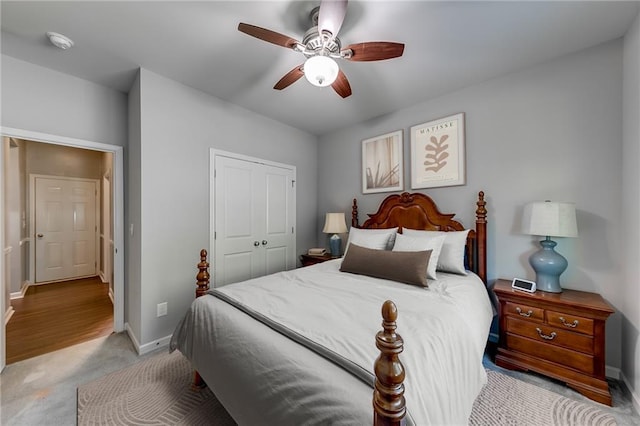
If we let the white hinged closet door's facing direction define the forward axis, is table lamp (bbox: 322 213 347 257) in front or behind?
in front

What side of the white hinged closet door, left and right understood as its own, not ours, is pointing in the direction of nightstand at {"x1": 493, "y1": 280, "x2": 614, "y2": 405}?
front

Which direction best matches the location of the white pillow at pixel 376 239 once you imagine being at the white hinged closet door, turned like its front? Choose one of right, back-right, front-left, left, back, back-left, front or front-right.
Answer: front

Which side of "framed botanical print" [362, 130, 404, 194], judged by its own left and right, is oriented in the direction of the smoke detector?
front

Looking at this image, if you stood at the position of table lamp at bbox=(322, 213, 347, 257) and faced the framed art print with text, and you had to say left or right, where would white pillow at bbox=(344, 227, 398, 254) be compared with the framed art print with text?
right

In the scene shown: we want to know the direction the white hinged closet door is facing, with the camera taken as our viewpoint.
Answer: facing the viewer and to the right of the viewer

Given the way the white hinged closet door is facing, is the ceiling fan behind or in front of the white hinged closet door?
in front

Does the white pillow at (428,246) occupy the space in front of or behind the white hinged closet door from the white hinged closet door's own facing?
in front

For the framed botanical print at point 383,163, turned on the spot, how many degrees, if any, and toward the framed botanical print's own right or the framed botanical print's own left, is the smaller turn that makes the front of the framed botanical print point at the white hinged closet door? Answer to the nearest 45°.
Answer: approximately 45° to the framed botanical print's own right

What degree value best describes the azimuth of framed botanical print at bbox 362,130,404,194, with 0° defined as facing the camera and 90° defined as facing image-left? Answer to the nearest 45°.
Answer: approximately 45°

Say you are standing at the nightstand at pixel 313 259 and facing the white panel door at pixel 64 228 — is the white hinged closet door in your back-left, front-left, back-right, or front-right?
front-left

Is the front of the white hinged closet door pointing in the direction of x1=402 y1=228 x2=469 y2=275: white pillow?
yes

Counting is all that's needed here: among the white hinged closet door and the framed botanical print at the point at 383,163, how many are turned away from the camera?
0
